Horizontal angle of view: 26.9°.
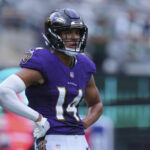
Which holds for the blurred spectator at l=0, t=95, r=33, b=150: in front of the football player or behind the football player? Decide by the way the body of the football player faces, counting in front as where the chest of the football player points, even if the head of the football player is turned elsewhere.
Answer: behind

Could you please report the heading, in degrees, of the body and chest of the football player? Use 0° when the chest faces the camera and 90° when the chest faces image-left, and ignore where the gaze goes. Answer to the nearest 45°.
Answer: approximately 315°
